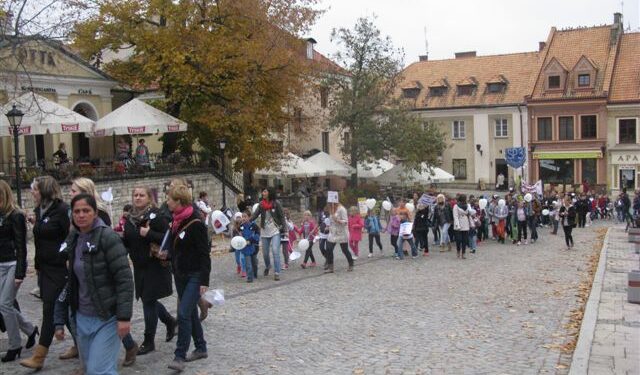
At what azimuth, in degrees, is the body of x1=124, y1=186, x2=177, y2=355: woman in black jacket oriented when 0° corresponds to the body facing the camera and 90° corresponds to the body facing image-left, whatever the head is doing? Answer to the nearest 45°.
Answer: approximately 45°

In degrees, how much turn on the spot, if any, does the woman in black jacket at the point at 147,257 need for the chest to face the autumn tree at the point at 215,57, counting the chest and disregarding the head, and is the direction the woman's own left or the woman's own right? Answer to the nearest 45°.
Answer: approximately 135° to the woman's own right

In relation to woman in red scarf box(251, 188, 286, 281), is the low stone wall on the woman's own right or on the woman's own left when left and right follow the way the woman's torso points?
on the woman's own right

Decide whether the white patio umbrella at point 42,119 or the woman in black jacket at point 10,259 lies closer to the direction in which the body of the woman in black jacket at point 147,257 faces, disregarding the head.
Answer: the woman in black jacket

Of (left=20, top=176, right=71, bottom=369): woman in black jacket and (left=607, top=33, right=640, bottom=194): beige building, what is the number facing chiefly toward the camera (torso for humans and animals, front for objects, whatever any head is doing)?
1

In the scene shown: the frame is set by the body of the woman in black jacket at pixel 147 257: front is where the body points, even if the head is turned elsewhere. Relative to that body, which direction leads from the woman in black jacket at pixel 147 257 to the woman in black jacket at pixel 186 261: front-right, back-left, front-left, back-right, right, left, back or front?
left

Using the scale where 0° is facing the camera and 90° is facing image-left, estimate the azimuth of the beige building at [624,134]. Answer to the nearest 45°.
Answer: approximately 0°

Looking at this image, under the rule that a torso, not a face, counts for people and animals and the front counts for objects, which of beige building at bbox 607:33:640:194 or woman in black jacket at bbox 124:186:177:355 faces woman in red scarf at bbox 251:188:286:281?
the beige building
